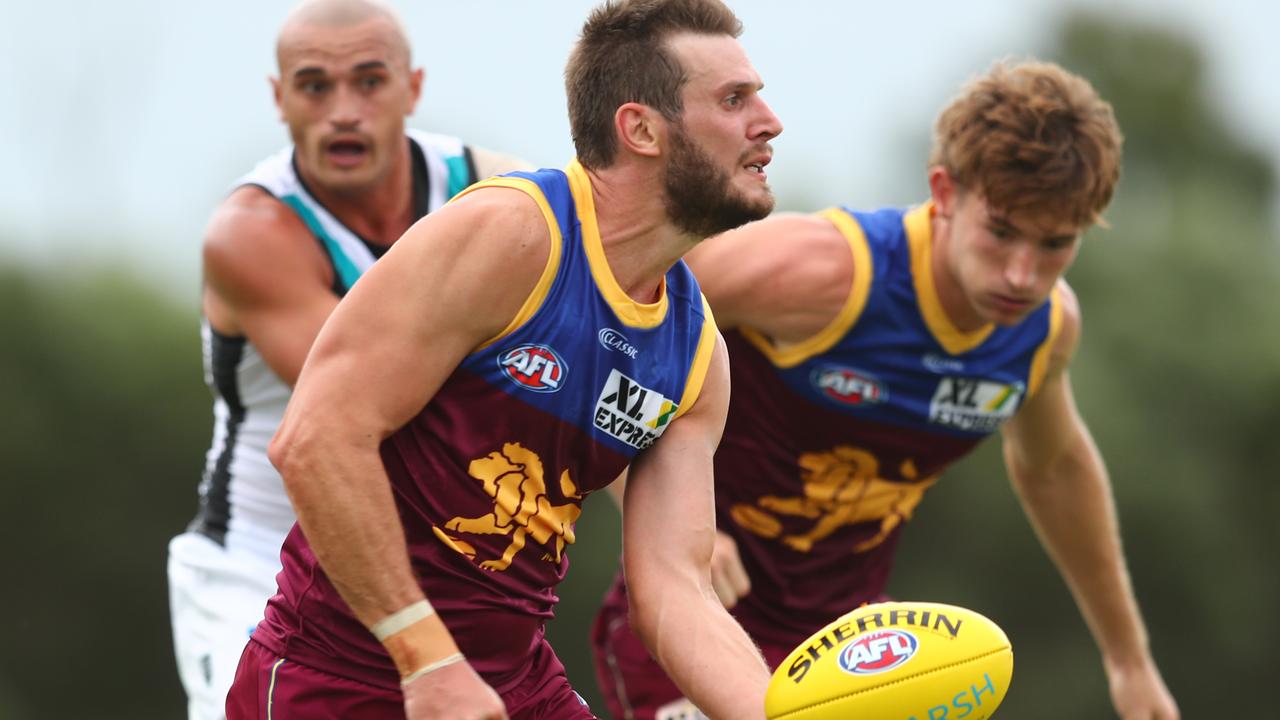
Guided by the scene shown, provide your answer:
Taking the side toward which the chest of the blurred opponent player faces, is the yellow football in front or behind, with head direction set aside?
in front

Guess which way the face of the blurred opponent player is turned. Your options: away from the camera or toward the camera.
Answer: toward the camera

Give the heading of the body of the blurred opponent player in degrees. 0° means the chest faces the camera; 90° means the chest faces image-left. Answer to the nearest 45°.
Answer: approximately 315°
